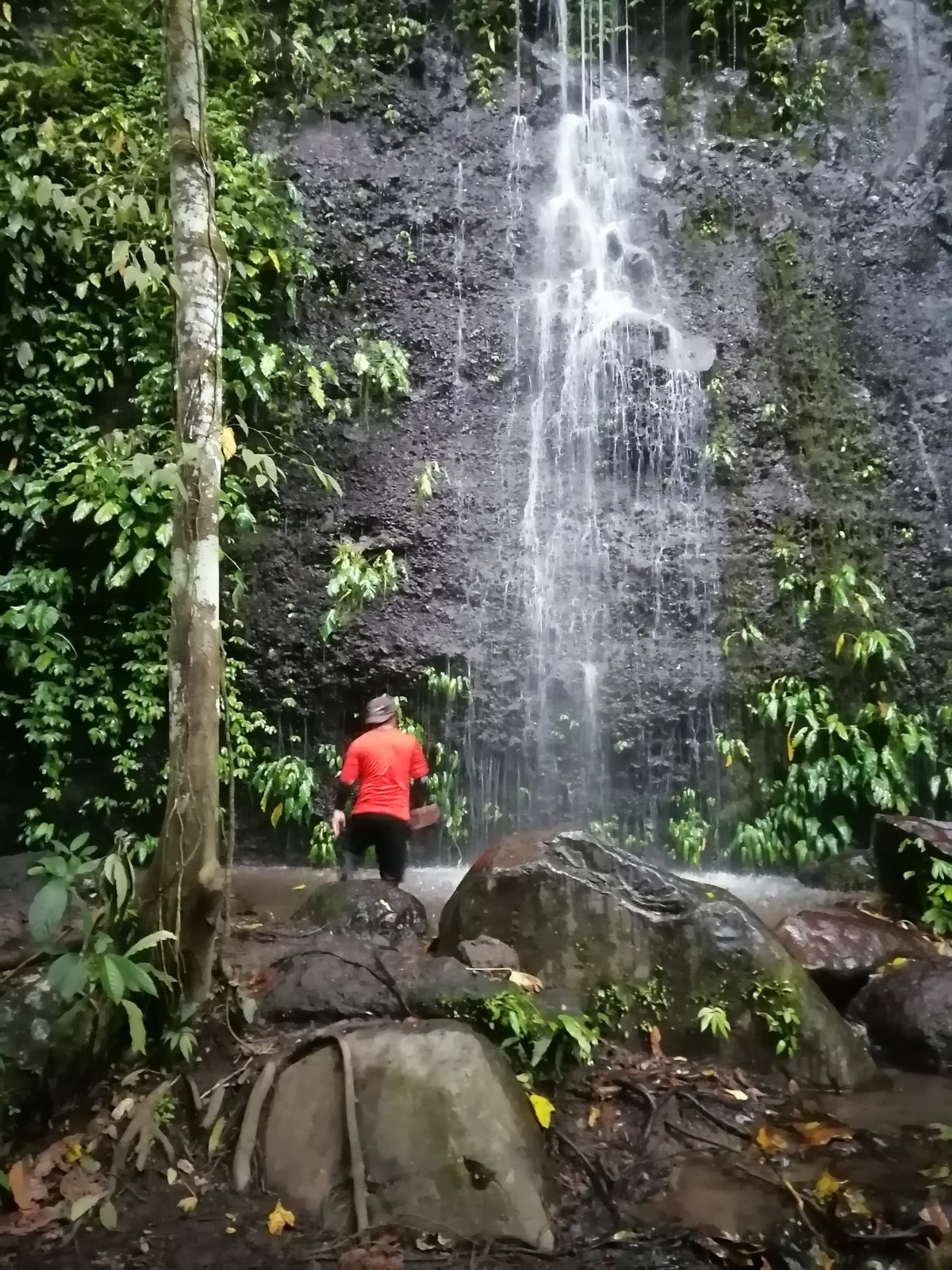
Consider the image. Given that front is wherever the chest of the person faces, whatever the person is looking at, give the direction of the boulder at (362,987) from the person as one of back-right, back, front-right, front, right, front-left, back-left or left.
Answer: back

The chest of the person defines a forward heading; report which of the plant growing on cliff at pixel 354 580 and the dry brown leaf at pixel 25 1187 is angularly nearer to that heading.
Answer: the plant growing on cliff

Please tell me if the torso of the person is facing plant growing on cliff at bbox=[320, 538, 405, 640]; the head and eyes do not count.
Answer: yes

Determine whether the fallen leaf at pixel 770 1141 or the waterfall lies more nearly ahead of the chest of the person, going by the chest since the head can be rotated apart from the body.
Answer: the waterfall

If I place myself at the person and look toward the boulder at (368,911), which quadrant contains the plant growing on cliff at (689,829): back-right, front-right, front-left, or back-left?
back-left

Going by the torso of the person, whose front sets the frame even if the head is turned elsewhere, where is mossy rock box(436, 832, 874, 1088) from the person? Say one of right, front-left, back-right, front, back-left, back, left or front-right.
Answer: back-right

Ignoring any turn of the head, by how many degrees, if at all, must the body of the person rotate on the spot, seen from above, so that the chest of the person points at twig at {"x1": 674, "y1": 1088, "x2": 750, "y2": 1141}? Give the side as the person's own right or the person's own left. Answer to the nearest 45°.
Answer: approximately 135° to the person's own right

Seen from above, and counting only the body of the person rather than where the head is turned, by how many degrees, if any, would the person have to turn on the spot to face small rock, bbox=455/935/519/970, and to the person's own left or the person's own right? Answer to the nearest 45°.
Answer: approximately 180°

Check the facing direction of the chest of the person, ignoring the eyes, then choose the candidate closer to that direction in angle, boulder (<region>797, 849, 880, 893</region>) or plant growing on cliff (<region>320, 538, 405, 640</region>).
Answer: the plant growing on cliff

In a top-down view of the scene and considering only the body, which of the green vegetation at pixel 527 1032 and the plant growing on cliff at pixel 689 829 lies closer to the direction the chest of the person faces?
the plant growing on cliff

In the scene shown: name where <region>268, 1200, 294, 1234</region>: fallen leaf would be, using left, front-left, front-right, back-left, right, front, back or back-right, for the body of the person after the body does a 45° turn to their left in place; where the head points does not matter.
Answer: back-left

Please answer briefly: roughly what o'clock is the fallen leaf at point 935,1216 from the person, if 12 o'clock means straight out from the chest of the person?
The fallen leaf is roughly at 5 o'clock from the person.

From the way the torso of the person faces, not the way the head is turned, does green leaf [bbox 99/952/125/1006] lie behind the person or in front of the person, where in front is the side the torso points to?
behind

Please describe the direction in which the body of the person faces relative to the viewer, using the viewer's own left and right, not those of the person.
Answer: facing away from the viewer
